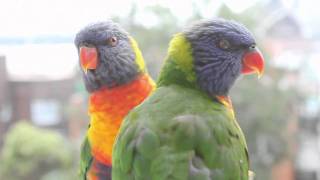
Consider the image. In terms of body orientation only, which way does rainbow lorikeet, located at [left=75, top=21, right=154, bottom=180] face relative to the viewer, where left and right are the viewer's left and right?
facing the viewer and to the left of the viewer

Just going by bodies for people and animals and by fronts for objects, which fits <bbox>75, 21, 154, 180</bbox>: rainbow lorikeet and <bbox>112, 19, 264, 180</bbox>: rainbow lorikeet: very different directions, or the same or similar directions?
very different directions

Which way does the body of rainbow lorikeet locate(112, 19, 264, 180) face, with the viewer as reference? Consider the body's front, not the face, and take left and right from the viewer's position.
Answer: facing away from the viewer and to the right of the viewer
